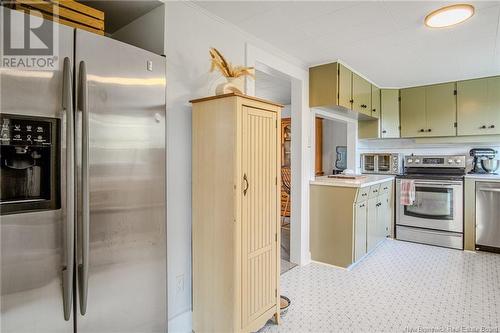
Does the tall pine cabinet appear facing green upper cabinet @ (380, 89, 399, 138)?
no

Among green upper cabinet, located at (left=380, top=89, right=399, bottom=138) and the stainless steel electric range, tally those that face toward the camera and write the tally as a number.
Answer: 2

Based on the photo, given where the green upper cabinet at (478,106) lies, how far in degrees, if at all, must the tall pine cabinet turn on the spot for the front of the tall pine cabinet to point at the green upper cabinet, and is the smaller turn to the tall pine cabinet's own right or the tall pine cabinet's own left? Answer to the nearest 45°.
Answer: approximately 90° to the tall pine cabinet's own left

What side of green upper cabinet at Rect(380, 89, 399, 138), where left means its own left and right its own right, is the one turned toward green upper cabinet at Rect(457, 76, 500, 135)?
left

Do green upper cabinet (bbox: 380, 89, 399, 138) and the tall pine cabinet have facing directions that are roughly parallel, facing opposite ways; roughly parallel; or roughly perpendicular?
roughly perpendicular

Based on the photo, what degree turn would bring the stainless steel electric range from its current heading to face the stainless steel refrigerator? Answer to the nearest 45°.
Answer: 0° — it already faces it

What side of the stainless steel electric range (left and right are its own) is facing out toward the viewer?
front

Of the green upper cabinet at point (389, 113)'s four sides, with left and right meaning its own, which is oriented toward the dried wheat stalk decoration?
front

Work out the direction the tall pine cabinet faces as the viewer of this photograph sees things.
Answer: facing the viewer and to the right of the viewer

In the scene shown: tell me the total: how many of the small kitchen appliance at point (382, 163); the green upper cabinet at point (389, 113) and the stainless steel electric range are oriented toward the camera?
3

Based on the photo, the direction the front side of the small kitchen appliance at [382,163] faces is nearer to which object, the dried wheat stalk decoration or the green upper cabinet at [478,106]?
the dried wheat stalk decoration

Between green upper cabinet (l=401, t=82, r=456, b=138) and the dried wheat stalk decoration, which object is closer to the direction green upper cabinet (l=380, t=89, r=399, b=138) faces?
the dried wheat stalk decoration

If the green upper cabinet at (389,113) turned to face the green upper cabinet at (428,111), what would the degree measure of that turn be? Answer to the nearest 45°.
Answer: approximately 90° to its left
